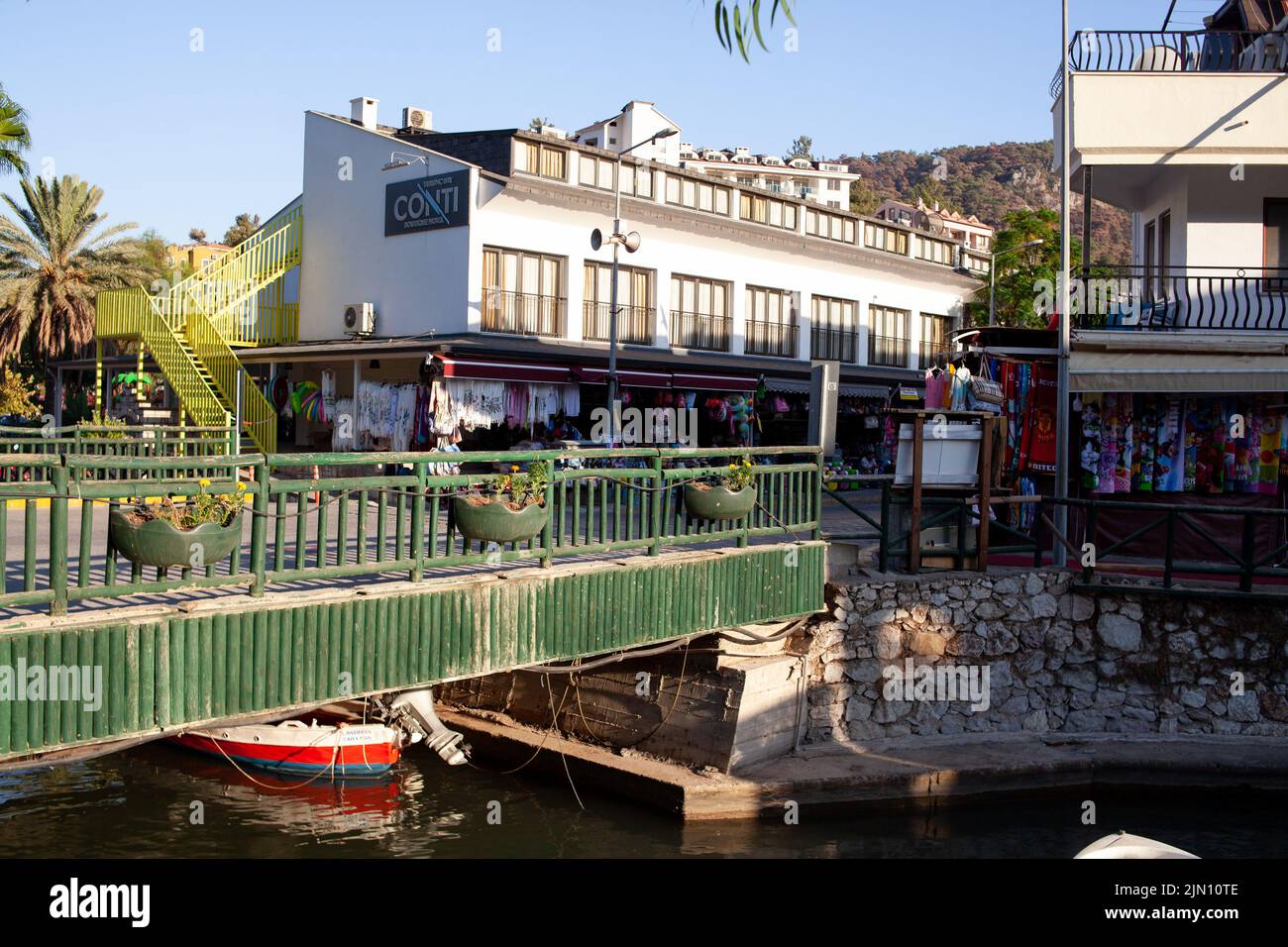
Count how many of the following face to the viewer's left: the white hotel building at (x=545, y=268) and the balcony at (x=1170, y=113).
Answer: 0

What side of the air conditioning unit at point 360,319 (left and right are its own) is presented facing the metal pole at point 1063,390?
left

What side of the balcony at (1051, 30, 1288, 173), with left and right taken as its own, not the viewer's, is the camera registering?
front

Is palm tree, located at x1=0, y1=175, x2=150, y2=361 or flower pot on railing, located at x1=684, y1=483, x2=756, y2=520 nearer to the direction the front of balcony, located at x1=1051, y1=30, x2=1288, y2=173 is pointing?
the flower pot on railing

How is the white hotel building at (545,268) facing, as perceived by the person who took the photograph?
facing the viewer and to the right of the viewer

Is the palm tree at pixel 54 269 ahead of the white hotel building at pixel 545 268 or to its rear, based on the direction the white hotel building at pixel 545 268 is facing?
to the rear

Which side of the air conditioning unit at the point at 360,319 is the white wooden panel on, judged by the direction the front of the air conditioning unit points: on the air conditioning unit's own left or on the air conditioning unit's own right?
on the air conditioning unit's own left

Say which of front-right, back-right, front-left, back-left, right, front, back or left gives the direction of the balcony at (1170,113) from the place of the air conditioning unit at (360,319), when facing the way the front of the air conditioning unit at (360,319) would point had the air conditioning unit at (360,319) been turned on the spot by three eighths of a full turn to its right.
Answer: back-right

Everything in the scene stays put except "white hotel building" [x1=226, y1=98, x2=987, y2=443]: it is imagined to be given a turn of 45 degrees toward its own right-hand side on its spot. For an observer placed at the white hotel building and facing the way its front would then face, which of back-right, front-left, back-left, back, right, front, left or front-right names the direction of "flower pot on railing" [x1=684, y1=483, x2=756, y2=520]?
front
